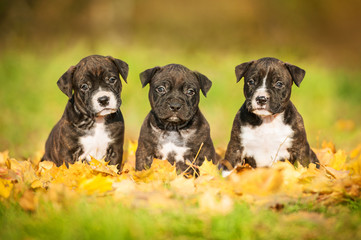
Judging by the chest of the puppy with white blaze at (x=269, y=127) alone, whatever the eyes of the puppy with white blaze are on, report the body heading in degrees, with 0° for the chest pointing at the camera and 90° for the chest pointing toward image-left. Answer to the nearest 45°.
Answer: approximately 0°

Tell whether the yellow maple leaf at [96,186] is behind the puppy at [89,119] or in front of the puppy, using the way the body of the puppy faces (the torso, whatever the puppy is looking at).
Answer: in front

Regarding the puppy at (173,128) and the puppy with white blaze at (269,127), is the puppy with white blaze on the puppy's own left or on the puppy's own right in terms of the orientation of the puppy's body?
on the puppy's own left

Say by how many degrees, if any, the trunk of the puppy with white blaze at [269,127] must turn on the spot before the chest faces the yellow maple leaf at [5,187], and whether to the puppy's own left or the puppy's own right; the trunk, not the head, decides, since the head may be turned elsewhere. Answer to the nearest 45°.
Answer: approximately 45° to the puppy's own right

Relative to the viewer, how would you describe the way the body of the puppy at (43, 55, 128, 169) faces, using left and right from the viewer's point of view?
facing the viewer and to the right of the viewer

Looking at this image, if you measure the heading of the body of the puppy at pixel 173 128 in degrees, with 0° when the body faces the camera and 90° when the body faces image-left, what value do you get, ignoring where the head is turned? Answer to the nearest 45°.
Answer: approximately 0°

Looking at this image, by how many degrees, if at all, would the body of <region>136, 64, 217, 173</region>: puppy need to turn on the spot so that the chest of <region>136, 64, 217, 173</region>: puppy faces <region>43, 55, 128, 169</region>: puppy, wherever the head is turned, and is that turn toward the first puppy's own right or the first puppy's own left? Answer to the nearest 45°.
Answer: approximately 90° to the first puppy's own right

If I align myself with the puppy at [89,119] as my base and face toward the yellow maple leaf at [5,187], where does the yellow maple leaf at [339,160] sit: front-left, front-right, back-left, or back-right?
back-left

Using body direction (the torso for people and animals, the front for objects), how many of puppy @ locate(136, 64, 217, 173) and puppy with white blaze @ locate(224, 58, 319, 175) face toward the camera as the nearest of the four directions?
2

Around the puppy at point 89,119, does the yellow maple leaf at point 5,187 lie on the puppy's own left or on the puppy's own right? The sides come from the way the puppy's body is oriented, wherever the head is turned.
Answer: on the puppy's own right

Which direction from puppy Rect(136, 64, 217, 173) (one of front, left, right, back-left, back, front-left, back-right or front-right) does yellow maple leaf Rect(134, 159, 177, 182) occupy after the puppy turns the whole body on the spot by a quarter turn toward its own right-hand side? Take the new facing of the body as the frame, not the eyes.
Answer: left
